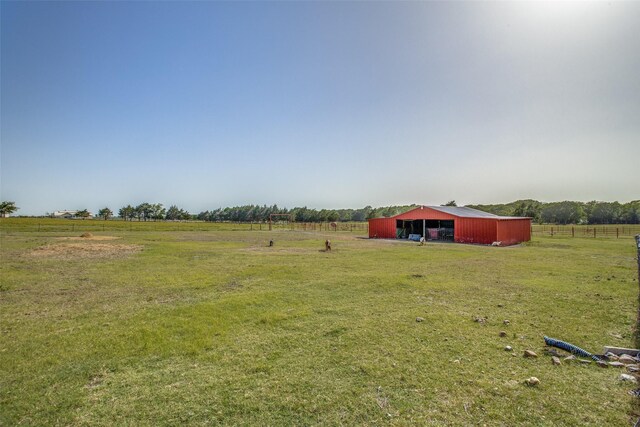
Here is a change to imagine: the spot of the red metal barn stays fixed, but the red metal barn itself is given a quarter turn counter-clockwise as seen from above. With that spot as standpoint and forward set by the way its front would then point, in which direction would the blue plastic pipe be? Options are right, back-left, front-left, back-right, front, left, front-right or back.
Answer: front-right

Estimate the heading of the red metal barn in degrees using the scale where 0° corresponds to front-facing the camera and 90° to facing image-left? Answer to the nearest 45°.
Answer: approximately 45°
